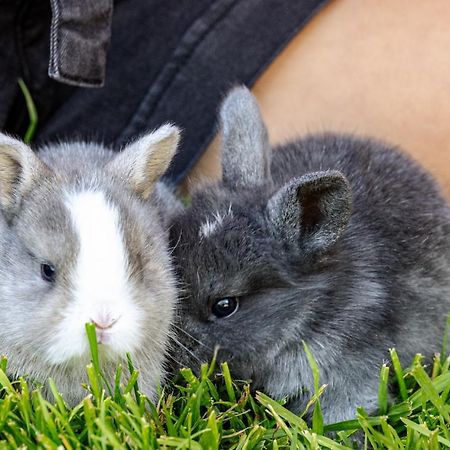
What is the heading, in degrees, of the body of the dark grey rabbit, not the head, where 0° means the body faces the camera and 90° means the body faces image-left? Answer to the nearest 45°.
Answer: approximately 45°

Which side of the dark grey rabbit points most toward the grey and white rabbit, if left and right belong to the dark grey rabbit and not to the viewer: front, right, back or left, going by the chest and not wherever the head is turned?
front
